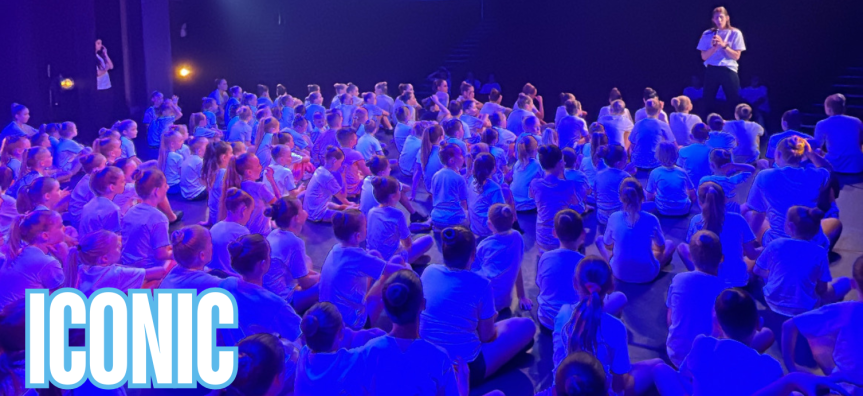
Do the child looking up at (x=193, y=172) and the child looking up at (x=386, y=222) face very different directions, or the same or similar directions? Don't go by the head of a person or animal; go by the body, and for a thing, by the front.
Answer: same or similar directions

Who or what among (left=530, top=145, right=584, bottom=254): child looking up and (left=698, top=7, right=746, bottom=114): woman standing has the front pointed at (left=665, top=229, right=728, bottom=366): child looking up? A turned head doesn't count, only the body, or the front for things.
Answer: the woman standing

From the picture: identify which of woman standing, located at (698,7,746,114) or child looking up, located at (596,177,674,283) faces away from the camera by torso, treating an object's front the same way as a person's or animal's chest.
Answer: the child looking up

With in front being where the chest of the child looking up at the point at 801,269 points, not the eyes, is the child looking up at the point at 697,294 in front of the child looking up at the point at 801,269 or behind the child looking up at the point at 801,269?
behind

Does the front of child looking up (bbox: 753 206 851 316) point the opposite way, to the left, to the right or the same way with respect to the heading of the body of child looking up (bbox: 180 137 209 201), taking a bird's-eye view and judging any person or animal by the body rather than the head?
the same way

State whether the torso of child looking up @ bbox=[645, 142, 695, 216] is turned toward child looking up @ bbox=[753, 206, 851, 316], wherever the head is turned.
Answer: no

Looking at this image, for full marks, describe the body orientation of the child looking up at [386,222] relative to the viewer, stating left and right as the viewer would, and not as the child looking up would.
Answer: facing away from the viewer and to the right of the viewer

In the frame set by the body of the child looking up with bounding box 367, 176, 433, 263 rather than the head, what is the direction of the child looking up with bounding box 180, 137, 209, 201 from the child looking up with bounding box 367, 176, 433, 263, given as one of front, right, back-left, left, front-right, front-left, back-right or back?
left

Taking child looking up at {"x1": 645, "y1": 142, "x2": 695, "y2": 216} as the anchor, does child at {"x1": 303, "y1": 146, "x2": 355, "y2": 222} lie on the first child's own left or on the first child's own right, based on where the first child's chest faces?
on the first child's own left

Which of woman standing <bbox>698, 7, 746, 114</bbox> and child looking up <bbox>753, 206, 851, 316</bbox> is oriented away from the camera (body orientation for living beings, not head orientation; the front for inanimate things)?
the child looking up

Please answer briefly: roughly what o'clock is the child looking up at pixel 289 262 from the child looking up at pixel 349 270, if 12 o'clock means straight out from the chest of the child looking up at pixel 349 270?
the child looking up at pixel 289 262 is roughly at 9 o'clock from the child looking up at pixel 349 270.

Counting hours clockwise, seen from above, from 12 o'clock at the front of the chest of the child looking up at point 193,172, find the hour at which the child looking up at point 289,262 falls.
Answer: the child looking up at point 289,262 is roughly at 4 o'clock from the child looking up at point 193,172.

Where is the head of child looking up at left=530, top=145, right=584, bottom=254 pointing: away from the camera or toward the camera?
away from the camera

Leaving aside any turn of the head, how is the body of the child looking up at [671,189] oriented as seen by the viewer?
away from the camera

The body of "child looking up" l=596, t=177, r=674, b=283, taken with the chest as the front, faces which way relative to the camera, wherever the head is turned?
away from the camera

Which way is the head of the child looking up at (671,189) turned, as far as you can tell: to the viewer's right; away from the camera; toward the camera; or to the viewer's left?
away from the camera

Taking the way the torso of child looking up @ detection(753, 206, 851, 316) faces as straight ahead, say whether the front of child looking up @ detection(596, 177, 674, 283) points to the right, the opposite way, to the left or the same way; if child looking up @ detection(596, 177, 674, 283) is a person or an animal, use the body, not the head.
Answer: the same way

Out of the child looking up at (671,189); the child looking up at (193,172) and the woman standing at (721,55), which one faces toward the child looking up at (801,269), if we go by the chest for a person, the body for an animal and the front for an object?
the woman standing

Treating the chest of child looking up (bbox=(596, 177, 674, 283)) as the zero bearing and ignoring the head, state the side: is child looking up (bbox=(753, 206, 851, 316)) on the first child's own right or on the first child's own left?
on the first child's own right

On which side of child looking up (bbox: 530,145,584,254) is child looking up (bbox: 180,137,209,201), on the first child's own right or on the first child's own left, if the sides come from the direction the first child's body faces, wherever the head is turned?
on the first child's own left

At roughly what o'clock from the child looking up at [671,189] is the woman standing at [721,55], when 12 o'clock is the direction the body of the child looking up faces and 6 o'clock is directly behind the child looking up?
The woman standing is roughly at 12 o'clock from the child looking up.

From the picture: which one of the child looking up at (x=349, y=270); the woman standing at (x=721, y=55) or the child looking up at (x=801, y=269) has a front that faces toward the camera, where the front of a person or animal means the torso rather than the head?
the woman standing

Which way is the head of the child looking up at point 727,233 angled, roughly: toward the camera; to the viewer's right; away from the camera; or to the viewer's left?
away from the camera

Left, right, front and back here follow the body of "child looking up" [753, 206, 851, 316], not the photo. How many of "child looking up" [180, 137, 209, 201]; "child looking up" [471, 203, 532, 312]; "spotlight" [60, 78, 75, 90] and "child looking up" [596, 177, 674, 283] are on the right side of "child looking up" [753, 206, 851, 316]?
0

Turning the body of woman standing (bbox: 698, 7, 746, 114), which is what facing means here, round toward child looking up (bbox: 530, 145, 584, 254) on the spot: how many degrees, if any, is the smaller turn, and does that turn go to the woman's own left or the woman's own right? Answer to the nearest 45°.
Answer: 0° — they already face them
